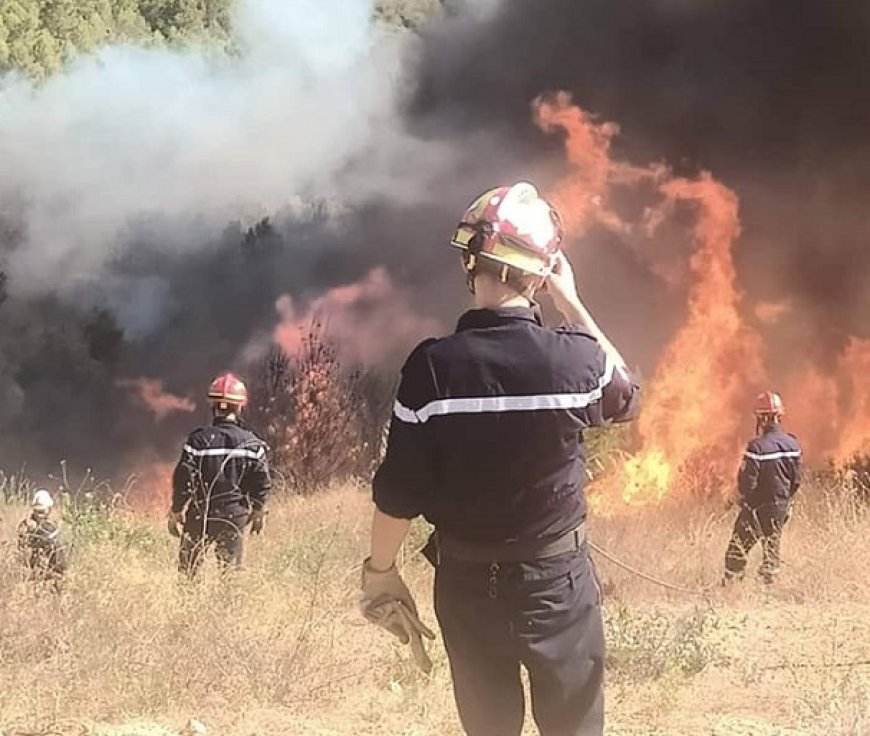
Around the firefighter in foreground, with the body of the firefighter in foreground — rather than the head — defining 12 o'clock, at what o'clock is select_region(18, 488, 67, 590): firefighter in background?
The firefighter in background is roughly at 11 o'clock from the firefighter in foreground.

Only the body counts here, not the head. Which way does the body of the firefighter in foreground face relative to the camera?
away from the camera

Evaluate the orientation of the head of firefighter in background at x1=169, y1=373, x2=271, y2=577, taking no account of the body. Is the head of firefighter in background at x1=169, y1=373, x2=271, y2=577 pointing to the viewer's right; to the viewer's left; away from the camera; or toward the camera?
away from the camera

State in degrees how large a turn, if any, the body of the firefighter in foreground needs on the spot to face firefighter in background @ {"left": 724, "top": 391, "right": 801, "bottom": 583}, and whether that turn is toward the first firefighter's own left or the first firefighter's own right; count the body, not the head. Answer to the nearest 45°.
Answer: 0° — they already face them

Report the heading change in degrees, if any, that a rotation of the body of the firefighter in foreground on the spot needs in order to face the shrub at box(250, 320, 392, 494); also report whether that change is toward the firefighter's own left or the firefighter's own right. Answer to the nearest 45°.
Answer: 0° — they already face it

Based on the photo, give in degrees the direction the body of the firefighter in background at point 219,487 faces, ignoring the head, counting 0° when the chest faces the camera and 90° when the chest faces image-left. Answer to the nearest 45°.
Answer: approximately 180°

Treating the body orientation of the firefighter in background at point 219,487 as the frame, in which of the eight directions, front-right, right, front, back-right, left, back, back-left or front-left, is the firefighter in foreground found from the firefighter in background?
back

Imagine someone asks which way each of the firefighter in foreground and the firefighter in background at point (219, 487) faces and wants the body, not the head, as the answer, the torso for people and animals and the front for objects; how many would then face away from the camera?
2

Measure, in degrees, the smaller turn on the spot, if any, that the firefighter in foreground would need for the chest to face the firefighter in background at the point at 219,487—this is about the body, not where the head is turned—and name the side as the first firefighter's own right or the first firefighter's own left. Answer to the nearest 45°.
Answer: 0° — they already face them

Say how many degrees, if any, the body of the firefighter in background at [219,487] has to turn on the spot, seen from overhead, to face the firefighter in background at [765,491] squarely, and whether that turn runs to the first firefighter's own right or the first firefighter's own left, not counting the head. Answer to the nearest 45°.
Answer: approximately 90° to the first firefighter's own right

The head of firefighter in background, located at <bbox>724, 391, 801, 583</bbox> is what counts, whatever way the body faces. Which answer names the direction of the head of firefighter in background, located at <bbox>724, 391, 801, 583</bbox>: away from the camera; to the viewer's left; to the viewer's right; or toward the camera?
away from the camera

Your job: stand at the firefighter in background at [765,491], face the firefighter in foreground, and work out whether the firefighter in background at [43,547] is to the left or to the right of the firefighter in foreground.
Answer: right
